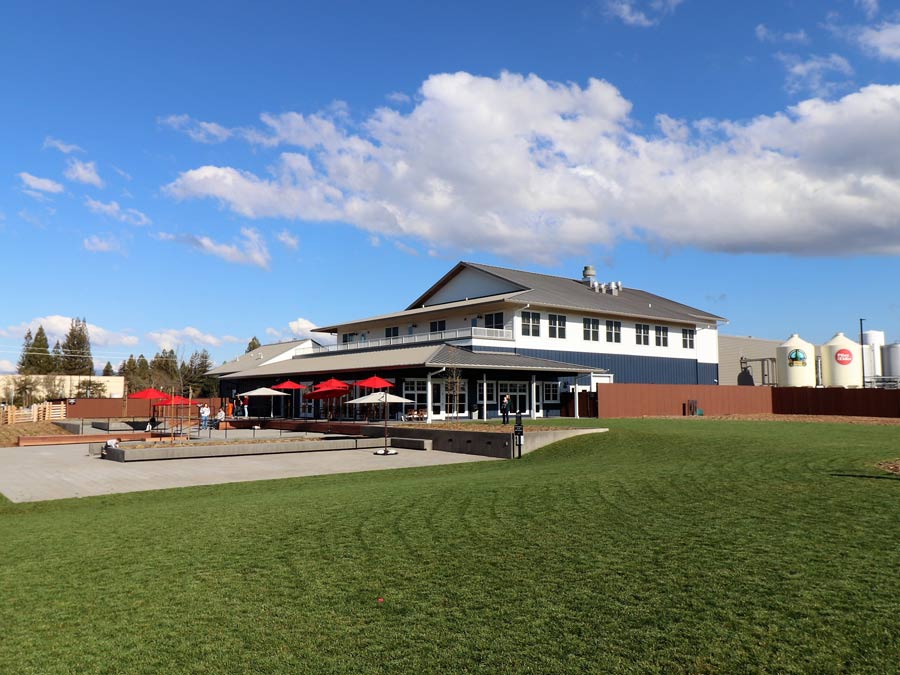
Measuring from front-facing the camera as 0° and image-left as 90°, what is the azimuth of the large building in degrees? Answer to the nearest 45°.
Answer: approximately 45°

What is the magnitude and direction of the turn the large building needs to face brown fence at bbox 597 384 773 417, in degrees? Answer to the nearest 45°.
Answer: approximately 135° to its left

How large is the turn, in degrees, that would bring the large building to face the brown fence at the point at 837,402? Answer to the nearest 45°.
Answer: approximately 135° to its left
